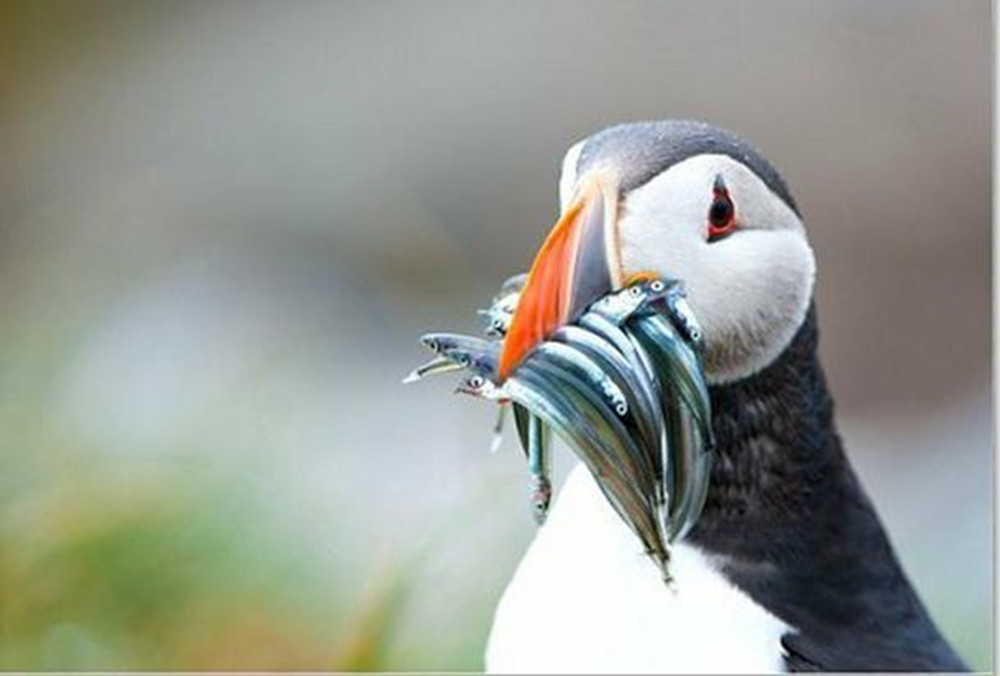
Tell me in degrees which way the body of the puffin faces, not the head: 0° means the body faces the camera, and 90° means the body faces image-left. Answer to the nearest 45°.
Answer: approximately 45°
